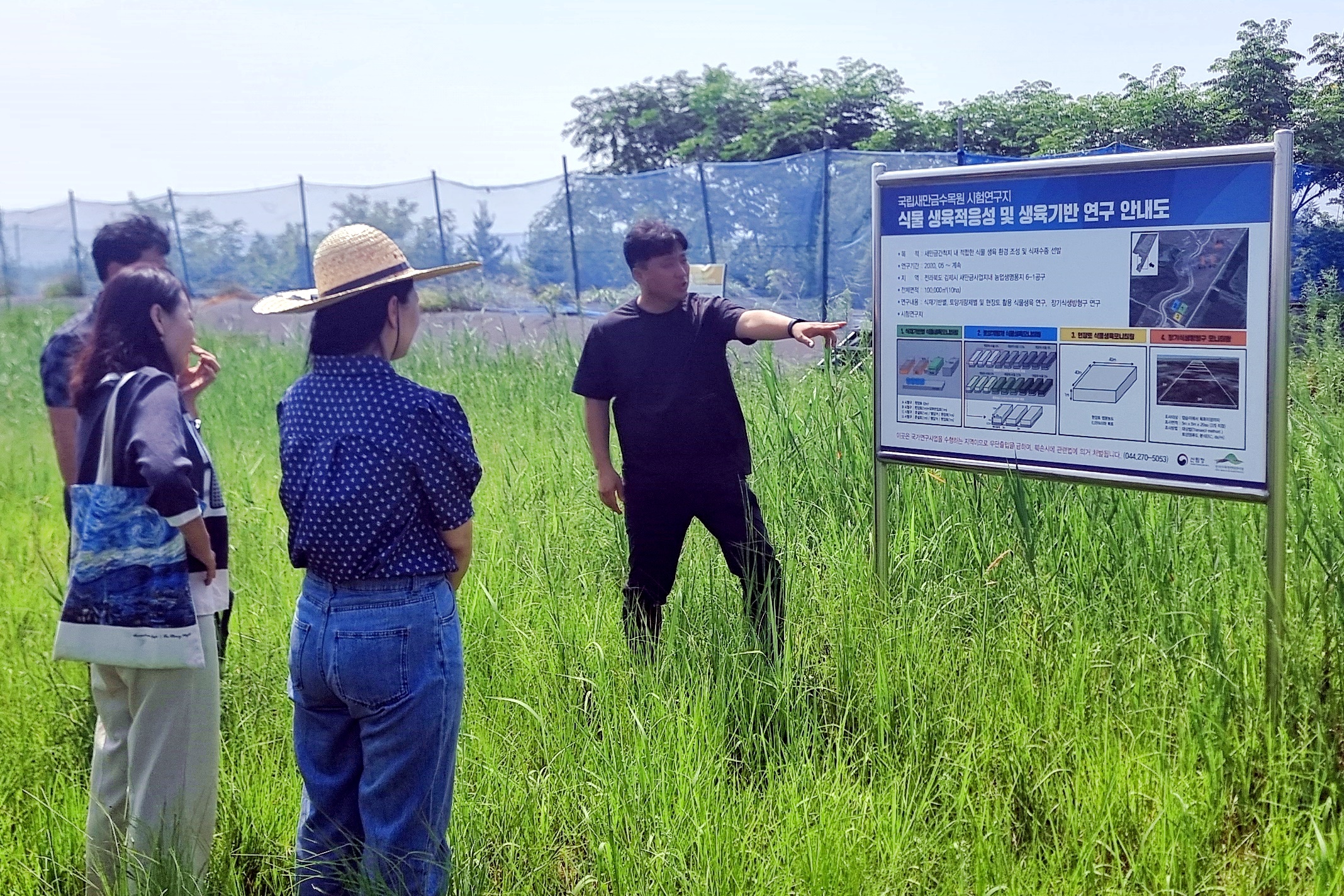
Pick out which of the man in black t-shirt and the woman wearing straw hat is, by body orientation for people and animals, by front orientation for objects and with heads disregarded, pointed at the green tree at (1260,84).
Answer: the woman wearing straw hat

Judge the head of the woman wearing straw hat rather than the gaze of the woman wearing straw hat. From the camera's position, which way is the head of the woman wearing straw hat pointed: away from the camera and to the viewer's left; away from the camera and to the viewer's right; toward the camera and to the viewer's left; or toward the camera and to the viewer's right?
away from the camera and to the viewer's right

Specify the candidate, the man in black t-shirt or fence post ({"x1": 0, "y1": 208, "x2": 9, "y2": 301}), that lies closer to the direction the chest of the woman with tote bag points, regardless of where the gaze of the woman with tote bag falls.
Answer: the man in black t-shirt

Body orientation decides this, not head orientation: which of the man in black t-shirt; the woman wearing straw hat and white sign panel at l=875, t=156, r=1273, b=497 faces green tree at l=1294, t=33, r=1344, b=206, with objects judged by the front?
the woman wearing straw hat

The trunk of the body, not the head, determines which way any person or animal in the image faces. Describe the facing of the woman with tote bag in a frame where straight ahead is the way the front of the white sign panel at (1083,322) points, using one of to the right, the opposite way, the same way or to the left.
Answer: the opposite way

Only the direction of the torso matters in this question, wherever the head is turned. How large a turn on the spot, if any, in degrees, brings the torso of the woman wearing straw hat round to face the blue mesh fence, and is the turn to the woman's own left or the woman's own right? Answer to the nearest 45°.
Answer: approximately 45° to the woman's own left

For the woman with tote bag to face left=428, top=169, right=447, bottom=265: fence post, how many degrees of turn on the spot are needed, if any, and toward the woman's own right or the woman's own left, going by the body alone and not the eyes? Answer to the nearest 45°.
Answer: approximately 90° to the woman's own left

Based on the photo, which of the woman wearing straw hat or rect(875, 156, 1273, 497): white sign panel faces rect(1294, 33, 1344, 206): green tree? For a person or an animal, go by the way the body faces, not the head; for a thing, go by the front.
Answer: the woman wearing straw hat

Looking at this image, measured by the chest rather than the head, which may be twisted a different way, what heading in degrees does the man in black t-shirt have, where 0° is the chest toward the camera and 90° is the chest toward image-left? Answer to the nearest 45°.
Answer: approximately 0°

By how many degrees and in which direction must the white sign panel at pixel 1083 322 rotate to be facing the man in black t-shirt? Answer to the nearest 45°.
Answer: approximately 45° to its right

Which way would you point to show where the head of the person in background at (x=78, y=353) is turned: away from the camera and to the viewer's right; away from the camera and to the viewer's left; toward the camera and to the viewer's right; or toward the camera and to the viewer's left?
away from the camera and to the viewer's right

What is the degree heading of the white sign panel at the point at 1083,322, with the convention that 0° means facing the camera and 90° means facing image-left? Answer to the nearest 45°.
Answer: approximately 45°

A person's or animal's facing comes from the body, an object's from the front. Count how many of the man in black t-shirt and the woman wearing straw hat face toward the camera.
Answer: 1

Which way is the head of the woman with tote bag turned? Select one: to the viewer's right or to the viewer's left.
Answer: to the viewer's right

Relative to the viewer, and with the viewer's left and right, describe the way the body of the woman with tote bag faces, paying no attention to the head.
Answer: facing to the right of the viewer
